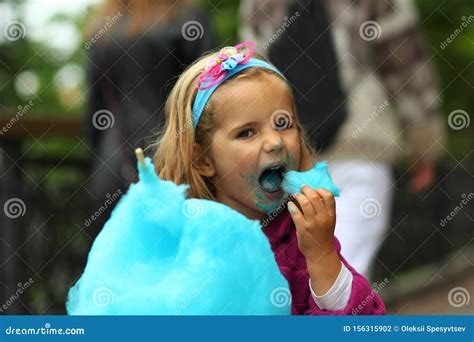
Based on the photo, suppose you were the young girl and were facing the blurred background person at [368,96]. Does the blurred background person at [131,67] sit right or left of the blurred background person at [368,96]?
left

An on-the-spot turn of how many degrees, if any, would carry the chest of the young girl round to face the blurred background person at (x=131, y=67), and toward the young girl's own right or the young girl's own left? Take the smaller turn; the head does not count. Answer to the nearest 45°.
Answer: approximately 180°
